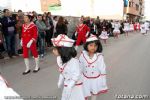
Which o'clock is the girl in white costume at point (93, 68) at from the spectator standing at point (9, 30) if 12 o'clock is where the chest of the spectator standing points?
The girl in white costume is roughly at 1 o'clock from the spectator standing.

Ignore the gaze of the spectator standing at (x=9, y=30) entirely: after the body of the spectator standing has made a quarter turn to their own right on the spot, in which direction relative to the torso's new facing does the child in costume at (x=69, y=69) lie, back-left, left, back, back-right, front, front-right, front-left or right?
front-left

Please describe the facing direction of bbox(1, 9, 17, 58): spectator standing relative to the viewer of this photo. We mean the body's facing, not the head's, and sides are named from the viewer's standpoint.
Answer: facing the viewer and to the right of the viewer
